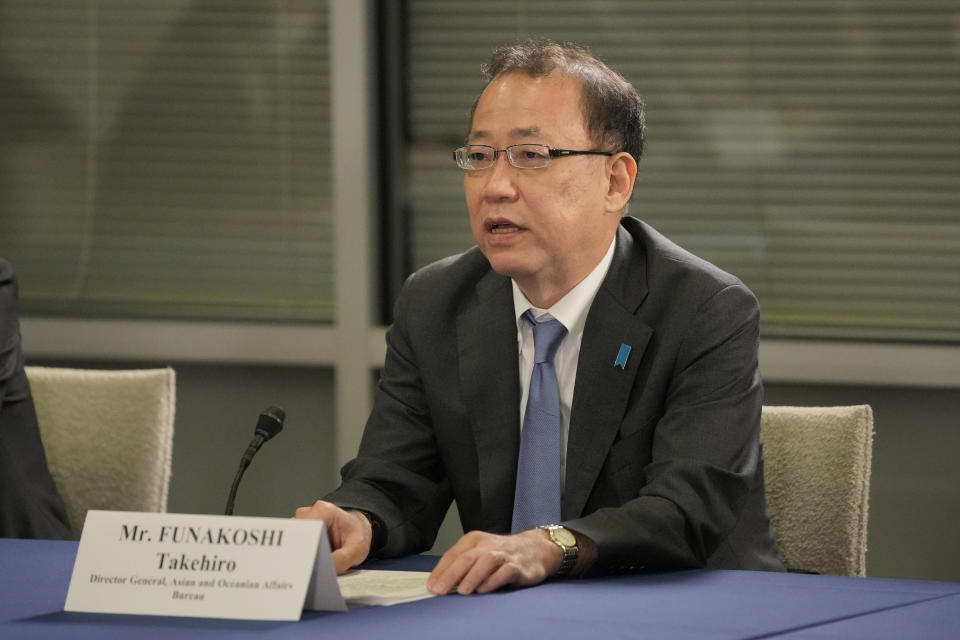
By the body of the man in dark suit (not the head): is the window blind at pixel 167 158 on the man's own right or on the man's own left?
on the man's own right

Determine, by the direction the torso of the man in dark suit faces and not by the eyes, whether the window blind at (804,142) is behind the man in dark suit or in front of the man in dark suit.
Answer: behind

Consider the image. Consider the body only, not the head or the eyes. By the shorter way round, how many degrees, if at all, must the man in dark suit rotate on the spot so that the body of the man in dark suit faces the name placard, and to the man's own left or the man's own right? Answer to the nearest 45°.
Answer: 0° — they already face it

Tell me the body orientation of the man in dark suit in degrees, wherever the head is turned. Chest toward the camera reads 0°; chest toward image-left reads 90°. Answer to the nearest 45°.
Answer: approximately 45°

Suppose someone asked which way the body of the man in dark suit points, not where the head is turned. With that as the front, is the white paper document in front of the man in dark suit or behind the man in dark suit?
in front

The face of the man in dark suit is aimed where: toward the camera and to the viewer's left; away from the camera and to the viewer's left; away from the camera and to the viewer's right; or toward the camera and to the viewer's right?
toward the camera and to the viewer's left

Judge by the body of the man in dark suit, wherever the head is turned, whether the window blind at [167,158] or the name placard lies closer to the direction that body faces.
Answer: the name placard

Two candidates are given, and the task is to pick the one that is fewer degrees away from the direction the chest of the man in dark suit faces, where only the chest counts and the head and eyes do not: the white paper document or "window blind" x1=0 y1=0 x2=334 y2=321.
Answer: the white paper document

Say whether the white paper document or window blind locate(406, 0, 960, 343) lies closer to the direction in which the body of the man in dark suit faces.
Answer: the white paper document
